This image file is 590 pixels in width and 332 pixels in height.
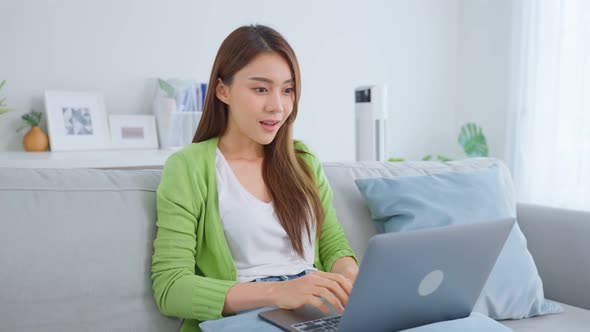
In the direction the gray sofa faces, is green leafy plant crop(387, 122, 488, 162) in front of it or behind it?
behind

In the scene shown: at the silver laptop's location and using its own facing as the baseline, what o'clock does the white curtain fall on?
The white curtain is roughly at 2 o'clock from the silver laptop.

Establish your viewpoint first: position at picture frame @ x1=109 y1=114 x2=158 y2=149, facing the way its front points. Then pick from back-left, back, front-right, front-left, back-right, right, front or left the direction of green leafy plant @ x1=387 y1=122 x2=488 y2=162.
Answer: left

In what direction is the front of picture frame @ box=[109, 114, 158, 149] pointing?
toward the camera

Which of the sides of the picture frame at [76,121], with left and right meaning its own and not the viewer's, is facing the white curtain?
left

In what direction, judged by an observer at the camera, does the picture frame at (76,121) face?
facing the viewer

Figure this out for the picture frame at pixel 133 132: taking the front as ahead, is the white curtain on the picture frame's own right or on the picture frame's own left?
on the picture frame's own left

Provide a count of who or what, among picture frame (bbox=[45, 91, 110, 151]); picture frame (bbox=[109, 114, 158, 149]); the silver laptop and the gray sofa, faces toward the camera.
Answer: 3

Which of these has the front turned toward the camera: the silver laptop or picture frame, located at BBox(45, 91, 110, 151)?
the picture frame

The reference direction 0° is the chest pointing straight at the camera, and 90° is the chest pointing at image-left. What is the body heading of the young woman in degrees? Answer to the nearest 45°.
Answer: approximately 315°

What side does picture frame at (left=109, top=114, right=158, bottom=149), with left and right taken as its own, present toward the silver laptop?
front

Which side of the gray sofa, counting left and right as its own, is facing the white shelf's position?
back

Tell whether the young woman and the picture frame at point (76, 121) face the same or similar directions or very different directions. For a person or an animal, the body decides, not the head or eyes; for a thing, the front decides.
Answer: same or similar directions

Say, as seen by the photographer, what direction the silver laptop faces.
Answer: facing away from the viewer and to the left of the viewer

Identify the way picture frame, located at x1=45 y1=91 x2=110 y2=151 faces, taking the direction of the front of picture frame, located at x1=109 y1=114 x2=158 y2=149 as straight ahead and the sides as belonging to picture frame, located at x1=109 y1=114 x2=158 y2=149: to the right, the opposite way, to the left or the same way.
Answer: the same way

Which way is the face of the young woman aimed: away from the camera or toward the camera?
toward the camera

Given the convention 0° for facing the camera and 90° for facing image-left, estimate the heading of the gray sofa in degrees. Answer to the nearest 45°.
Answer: approximately 0°
